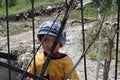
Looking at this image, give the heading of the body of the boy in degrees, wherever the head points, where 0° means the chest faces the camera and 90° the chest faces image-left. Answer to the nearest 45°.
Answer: approximately 45°

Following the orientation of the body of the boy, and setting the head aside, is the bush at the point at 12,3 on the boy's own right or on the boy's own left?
on the boy's own right
